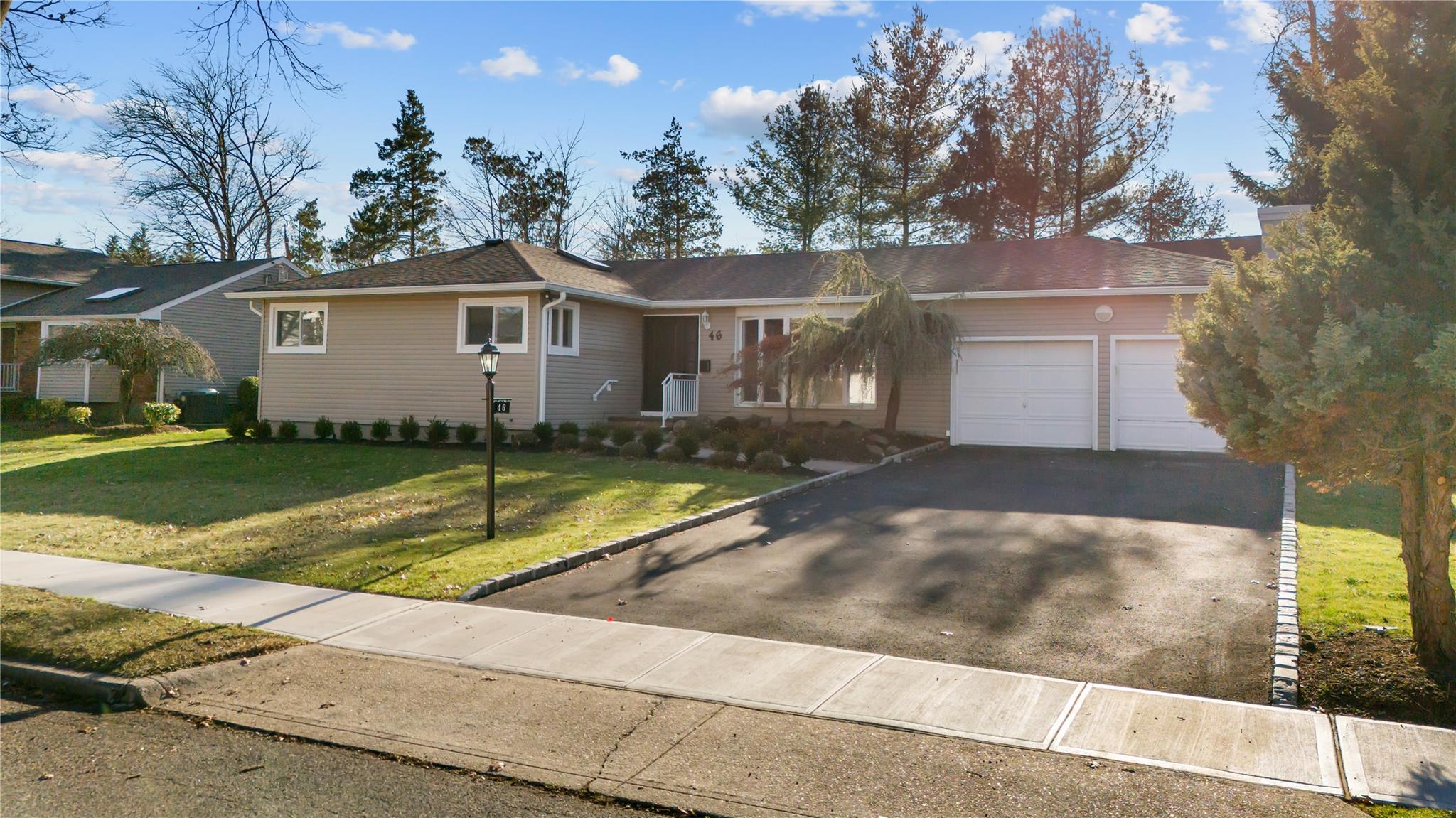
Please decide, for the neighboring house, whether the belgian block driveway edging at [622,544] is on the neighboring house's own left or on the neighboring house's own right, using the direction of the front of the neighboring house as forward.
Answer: on the neighboring house's own left

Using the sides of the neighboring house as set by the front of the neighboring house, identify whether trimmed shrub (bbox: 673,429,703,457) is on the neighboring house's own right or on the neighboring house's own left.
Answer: on the neighboring house's own left

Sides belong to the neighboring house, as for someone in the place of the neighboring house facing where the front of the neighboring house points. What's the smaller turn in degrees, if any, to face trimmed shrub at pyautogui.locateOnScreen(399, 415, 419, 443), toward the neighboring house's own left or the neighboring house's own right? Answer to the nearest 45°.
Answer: approximately 45° to the neighboring house's own left

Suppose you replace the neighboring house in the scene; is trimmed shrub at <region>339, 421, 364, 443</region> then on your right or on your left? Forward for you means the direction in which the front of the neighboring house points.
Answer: on your left

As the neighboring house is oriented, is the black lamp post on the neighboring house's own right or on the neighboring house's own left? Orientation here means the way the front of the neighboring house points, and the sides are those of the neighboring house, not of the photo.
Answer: on the neighboring house's own left

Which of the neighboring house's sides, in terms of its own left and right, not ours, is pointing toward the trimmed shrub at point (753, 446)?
left

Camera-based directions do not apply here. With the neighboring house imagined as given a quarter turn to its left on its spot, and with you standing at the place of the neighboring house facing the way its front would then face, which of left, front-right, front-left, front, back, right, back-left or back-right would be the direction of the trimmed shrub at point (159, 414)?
front-right

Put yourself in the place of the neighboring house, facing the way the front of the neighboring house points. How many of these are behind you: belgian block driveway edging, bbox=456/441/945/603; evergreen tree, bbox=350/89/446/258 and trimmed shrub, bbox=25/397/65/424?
1

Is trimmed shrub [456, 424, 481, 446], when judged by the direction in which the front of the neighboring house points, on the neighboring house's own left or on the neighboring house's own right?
on the neighboring house's own left

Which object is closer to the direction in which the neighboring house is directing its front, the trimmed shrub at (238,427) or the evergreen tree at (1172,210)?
the trimmed shrub

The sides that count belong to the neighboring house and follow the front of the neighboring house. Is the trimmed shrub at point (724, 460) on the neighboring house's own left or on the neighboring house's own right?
on the neighboring house's own left

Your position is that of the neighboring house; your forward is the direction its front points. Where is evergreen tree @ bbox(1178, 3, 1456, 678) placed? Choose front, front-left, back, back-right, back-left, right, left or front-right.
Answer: front-left

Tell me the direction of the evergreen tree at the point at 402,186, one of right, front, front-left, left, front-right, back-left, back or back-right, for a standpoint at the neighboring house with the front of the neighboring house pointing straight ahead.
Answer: back

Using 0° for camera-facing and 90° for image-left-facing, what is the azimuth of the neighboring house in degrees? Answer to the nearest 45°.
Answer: approximately 45°

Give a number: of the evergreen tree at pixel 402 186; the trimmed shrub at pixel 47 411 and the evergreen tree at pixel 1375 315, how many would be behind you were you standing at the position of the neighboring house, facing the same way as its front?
1

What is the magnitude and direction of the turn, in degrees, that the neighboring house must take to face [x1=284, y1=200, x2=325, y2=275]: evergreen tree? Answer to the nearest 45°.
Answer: approximately 135° to its right

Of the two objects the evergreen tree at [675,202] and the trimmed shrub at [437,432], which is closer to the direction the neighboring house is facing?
the trimmed shrub

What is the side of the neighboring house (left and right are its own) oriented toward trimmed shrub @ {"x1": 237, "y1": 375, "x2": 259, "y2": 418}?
left
